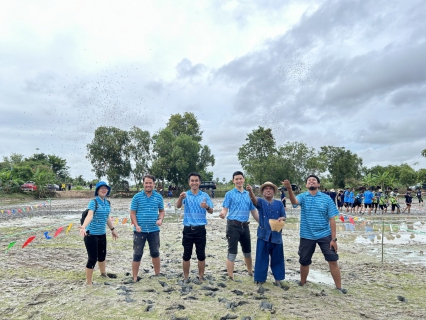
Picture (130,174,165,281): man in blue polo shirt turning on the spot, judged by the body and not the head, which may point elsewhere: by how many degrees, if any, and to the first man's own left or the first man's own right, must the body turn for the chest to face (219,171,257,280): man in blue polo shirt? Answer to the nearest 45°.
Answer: approximately 90° to the first man's own left

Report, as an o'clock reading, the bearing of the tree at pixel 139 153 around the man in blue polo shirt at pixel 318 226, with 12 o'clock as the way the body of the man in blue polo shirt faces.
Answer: The tree is roughly at 5 o'clock from the man in blue polo shirt.

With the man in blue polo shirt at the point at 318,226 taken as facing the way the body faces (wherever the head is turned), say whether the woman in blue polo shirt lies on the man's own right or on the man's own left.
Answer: on the man's own right

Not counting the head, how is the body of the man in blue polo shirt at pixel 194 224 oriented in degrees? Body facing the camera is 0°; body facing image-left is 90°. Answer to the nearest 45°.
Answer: approximately 0°

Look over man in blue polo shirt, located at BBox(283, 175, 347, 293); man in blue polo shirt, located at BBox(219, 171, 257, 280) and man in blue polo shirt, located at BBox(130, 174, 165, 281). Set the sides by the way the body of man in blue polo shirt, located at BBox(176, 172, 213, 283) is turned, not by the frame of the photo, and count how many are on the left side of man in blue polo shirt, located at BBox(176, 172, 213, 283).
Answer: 2

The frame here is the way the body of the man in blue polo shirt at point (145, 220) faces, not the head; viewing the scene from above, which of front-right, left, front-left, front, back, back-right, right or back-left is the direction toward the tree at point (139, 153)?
back

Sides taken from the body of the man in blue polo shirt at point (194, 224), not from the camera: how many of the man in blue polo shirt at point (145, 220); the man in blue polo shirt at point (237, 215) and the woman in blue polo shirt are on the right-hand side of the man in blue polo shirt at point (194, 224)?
2

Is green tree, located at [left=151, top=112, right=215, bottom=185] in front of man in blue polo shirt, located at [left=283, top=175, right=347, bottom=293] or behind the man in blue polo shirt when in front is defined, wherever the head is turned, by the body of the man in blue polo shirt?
behind

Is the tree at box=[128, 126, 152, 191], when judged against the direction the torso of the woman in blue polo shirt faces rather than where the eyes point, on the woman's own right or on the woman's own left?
on the woman's own left

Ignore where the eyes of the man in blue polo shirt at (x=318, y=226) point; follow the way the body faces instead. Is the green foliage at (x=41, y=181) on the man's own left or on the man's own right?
on the man's own right

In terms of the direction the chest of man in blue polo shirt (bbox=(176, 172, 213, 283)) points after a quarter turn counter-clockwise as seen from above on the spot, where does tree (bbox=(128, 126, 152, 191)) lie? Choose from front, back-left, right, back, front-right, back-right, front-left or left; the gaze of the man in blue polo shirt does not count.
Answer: left
